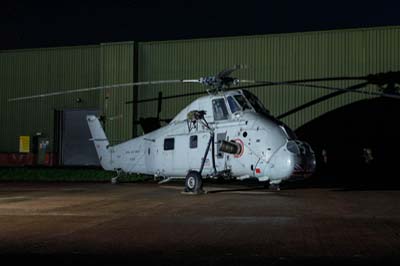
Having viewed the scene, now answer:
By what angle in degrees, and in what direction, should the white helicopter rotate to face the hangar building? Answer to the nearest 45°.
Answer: approximately 135° to its left

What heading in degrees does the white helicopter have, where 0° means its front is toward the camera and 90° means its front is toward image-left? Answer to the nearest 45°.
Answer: approximately 315°
